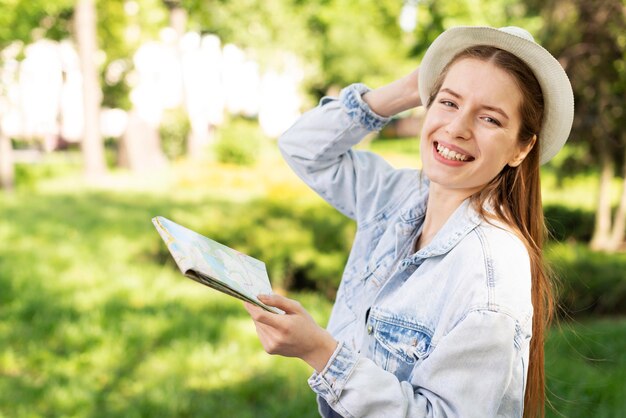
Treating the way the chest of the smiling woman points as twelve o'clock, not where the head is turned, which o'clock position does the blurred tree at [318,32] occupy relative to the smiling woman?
The blurred tree is roughly at 4 o'clock from the smiling woman.

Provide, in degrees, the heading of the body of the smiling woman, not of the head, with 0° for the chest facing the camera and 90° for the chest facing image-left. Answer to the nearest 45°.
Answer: approximately 45°

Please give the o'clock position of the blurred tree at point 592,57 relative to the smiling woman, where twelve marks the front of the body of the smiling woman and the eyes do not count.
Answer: The blurred tree is roughly at 5 o'clock from the smiling woman.

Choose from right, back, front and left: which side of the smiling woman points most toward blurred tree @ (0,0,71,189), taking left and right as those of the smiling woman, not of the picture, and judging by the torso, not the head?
right
